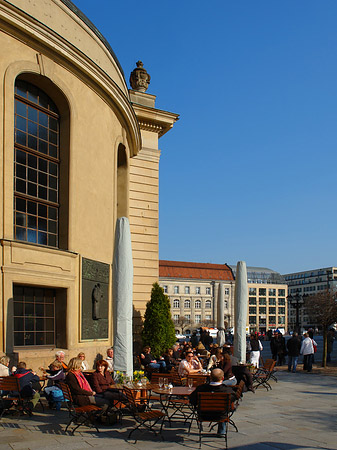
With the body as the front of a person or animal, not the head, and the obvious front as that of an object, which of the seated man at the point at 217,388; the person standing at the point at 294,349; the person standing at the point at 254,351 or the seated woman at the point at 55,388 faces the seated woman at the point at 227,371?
the seated man

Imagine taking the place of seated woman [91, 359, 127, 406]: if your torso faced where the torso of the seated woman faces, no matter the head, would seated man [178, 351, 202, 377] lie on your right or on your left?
on your left

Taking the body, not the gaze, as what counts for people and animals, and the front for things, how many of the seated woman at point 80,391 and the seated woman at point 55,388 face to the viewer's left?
1

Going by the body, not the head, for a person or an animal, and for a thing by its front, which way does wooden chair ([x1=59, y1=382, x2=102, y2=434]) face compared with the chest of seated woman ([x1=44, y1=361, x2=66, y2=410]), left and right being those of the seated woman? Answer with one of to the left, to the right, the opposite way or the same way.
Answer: the opposite way

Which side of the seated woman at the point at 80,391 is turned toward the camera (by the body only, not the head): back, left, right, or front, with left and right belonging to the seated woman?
right

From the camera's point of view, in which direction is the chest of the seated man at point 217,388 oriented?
away from the camera
